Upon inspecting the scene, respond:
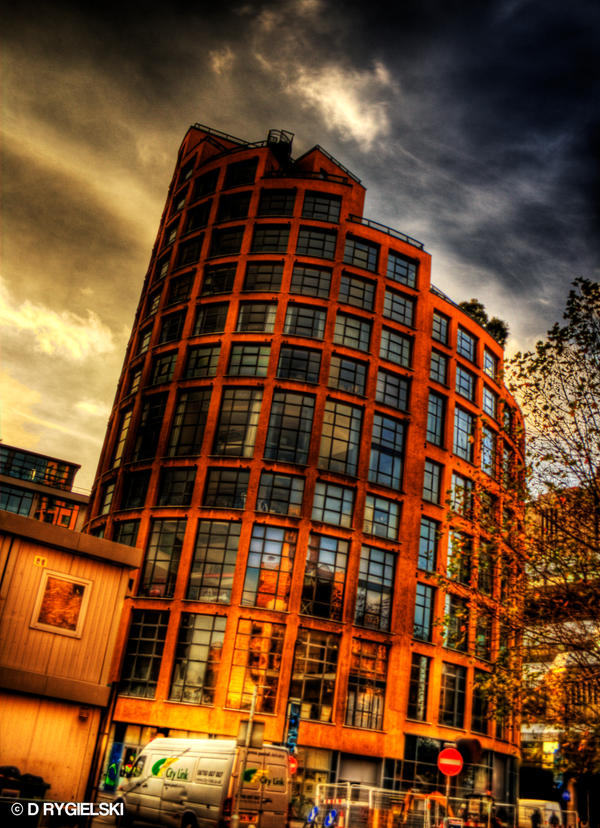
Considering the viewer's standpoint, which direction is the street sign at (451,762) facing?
facing the viewer

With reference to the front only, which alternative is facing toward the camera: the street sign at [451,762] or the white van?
the street sign

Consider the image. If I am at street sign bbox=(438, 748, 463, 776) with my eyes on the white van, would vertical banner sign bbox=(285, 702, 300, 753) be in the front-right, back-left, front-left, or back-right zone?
front-right

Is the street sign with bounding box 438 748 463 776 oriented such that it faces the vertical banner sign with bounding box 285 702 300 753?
no

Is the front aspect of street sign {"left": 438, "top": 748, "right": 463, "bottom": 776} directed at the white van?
no

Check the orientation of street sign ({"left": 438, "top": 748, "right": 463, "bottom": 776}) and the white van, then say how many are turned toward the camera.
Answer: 1

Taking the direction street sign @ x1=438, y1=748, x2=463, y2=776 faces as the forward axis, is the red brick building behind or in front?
behind

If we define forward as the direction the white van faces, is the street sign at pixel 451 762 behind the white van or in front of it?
behind

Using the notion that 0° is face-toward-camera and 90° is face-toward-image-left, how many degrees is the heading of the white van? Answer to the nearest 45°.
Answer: approximately 135°

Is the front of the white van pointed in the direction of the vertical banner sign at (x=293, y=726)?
no
